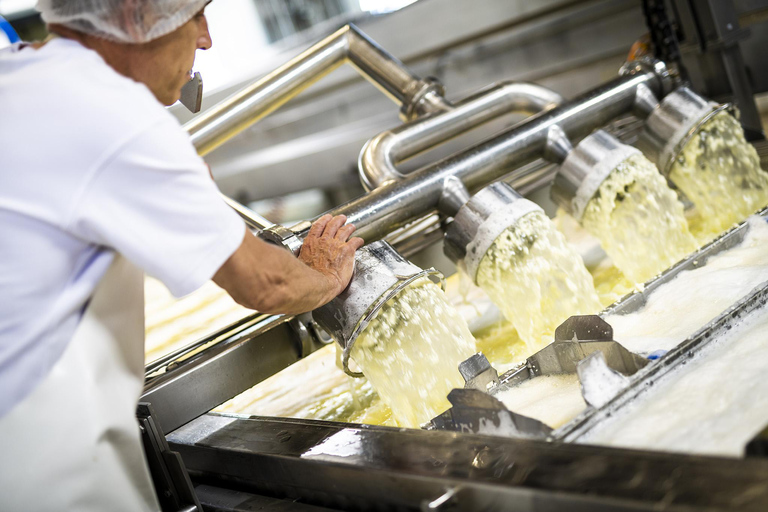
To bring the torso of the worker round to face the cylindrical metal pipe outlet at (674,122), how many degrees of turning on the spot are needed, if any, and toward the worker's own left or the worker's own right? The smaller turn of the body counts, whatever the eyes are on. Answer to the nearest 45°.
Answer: approximately 45° to the worker's own left

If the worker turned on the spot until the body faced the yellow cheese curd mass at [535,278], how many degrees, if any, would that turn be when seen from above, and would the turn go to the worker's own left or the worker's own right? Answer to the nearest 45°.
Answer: approximately 45° to the worker's own left

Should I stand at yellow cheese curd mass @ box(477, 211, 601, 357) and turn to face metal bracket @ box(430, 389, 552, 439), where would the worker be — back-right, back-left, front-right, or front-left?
front-right

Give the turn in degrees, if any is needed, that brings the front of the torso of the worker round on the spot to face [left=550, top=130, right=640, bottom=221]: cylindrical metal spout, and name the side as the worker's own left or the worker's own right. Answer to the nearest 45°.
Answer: approximately 45° to the worker's own left

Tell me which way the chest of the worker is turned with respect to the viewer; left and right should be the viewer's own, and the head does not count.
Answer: facing to the right of the viewer

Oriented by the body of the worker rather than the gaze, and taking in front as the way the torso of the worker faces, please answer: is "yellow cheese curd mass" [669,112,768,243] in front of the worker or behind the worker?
in front

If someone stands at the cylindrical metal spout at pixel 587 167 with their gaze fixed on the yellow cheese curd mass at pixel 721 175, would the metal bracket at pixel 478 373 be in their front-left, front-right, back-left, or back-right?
back-right
